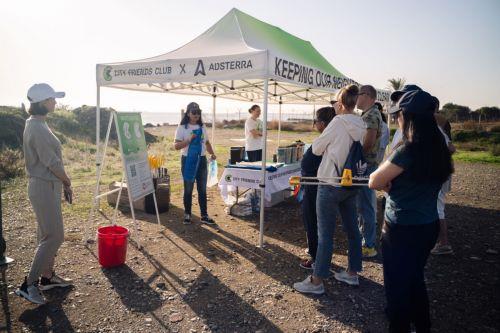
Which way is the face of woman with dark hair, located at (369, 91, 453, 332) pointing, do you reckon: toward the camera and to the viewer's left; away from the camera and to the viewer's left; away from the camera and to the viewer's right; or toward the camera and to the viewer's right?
away from the camera and to the viewer's left

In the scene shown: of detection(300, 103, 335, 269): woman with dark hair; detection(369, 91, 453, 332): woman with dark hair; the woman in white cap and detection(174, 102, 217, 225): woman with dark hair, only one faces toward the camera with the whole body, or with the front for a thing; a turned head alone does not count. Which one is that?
detection(174, 102, 217, 225): woman with dark hair

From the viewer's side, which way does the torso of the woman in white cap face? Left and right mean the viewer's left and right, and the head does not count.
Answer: facing to the right of the viewer

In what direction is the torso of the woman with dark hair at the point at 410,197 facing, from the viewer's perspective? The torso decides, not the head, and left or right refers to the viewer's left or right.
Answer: facing away from the viewer and to the left of the viewer

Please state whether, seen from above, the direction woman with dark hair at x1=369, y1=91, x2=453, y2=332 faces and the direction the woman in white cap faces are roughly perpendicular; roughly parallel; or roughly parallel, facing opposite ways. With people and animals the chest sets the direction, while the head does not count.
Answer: roughly perpendicular

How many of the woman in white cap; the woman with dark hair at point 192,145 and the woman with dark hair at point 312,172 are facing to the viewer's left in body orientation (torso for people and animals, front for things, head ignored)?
1

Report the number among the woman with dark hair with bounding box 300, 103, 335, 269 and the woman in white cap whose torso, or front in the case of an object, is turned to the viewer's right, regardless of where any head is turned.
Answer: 1

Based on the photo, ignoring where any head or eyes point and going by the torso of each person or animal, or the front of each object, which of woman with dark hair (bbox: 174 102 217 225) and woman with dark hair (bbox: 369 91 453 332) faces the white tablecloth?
woman with dark hair (bbox: 369 91 453 332)

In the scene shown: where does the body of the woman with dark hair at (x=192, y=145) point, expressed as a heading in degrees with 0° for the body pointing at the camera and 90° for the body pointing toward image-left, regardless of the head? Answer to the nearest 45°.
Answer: approximately 0°

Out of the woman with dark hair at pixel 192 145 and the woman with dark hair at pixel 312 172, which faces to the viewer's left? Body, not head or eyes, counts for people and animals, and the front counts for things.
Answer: the woman with dark hair at pixel 312 172

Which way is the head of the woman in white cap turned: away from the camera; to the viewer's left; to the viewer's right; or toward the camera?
to the viewer's right

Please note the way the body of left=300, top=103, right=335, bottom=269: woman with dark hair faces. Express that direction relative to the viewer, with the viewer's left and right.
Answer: facing to the left of the viewer

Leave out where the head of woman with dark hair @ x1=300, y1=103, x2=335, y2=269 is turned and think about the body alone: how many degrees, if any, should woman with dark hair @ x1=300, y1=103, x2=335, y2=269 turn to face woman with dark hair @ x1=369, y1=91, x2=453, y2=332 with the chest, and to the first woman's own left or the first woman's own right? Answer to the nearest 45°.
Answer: approximately 90° to the first woman's own left
